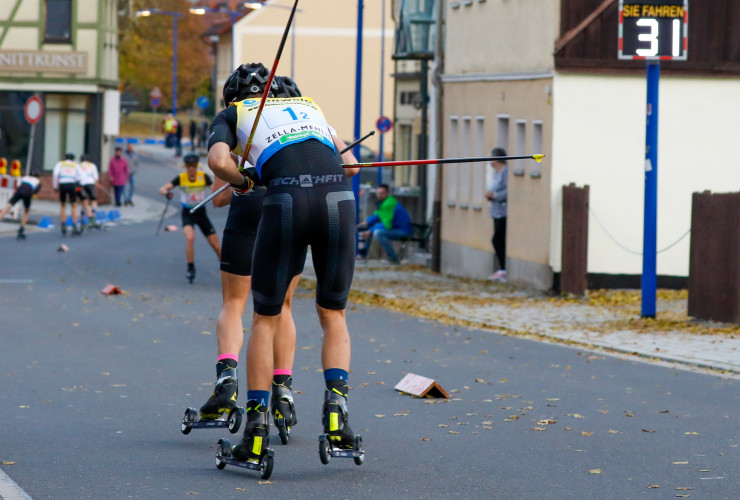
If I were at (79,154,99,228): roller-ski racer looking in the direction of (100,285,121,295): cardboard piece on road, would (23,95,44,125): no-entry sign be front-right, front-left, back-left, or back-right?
back-right

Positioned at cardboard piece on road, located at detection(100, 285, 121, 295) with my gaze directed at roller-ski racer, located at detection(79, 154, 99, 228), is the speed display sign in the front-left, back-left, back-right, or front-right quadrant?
back-right

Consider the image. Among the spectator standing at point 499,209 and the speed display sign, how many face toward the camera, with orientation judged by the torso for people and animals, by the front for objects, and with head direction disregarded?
1

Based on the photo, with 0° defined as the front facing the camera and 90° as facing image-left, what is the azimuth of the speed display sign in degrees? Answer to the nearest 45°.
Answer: approximately 0°

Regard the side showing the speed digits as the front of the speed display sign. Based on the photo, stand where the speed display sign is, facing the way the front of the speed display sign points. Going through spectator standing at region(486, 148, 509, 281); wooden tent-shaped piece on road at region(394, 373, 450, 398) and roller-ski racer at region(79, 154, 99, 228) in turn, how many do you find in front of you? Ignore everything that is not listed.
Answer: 1

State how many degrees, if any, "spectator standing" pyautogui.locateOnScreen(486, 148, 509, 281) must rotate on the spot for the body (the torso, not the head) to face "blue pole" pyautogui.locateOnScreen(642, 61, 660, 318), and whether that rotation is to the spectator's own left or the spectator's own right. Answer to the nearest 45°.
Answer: approximately 90° to the spectator's own left

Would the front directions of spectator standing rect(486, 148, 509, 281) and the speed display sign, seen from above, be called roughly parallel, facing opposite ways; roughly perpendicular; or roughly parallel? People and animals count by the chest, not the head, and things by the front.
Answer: roughly perpendicular

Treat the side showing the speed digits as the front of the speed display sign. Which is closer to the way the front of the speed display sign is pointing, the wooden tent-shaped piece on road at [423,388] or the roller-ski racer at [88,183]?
the wooden tent-shaped piece on road

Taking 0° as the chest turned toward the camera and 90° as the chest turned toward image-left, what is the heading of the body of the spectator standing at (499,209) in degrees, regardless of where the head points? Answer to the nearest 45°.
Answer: approximately 90°

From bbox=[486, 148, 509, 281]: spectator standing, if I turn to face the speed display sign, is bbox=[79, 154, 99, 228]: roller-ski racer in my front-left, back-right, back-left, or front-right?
back-right
